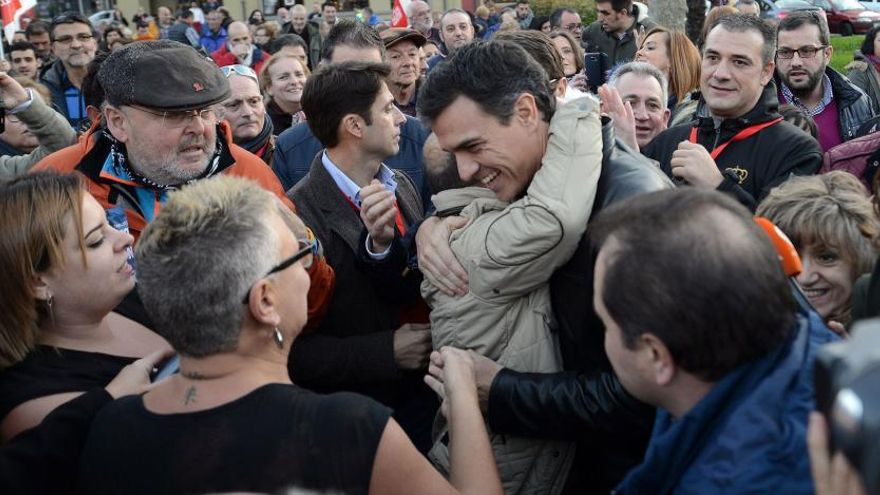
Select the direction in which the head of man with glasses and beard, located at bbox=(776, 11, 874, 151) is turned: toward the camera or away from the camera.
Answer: toward the camera

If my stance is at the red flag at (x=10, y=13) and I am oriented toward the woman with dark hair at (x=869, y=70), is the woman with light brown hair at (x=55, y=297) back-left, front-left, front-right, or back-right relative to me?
front-right

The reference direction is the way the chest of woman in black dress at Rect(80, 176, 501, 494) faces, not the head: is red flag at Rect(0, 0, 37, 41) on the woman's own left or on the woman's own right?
on the woman's own left

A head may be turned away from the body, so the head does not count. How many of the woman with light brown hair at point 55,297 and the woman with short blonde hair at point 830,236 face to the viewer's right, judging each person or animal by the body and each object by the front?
1

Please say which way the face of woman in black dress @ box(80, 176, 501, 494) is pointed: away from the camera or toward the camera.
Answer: away from the camera

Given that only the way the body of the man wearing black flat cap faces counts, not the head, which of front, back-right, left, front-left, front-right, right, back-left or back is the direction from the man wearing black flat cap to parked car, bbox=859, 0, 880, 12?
left

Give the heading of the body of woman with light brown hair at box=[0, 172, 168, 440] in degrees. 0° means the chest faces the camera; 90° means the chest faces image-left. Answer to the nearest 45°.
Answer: approximately 270°

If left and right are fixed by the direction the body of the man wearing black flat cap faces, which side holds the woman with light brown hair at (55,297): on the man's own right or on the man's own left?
on the man's own right

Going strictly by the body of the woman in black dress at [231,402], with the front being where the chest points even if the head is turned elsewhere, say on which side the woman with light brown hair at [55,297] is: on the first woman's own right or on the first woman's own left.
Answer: on the first woman's own left

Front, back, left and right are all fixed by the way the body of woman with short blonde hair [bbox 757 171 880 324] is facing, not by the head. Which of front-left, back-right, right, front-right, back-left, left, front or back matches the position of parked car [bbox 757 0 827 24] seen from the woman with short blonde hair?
back-right

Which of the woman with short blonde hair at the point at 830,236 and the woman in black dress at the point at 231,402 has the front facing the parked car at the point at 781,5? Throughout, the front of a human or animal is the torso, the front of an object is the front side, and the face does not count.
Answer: the woman in black dress

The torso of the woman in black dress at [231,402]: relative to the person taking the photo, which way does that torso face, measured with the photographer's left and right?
facing away from the viewer and to the right of the viewer

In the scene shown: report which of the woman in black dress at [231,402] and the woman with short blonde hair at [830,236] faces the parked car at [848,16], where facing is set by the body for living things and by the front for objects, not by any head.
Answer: the woman in black dress

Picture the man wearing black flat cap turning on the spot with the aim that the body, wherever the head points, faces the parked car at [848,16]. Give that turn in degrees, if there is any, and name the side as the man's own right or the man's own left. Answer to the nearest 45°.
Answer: approximately 90° to the man's own left

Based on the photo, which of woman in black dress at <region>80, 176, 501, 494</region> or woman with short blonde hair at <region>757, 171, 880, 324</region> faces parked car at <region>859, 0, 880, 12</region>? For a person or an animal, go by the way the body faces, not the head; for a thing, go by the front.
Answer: the woman in black dress

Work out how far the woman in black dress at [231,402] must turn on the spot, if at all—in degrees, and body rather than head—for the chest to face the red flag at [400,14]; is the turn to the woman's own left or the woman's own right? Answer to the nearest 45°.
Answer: approximately 45° to the woman's own left

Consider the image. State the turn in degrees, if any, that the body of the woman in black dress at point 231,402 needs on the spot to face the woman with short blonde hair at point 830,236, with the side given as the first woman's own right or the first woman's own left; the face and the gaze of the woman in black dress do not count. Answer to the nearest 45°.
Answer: approximately 45° to the first woman's own right

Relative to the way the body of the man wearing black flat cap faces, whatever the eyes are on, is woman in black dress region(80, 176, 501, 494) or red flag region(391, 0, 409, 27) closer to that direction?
the woman in black dress

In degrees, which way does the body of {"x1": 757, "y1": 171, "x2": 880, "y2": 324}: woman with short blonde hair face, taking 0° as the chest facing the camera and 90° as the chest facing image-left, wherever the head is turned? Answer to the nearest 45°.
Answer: approximately 45°
